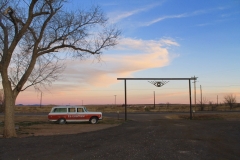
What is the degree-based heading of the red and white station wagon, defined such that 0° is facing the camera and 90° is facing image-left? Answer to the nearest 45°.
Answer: approximately 270°
